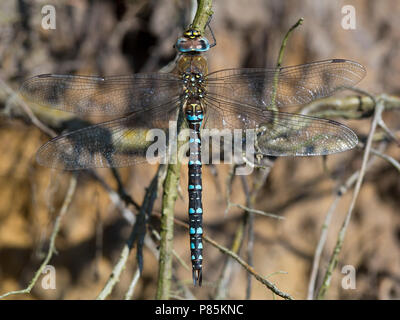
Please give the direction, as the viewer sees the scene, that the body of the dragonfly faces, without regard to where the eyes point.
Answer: away from the camera
